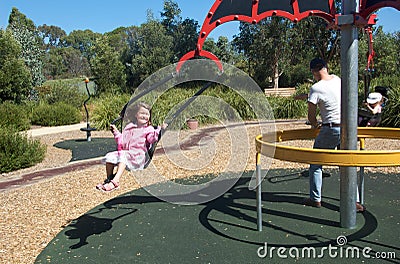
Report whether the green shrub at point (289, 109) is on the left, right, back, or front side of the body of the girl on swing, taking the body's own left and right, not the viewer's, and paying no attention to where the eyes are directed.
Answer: back

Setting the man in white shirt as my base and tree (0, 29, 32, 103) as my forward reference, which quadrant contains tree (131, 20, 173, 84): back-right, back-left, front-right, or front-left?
front-right

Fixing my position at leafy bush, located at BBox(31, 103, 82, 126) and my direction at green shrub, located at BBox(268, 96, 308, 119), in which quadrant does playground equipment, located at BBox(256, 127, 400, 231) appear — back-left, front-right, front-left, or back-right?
front-right

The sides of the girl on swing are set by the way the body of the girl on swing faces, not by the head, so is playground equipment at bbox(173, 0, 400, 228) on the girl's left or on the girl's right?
on the girl's left

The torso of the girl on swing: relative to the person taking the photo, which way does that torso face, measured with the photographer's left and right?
facing the viewer and to the left of the viewer

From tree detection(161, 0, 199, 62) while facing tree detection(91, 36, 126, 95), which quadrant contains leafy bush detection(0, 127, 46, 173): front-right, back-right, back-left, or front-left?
front-left

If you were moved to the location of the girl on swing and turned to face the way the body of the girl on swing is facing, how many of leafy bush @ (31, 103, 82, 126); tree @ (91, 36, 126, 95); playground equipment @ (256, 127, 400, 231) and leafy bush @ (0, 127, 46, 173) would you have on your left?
1

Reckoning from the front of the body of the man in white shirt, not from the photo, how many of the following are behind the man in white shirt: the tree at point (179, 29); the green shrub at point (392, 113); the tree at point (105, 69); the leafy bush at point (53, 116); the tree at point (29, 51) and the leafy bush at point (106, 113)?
0

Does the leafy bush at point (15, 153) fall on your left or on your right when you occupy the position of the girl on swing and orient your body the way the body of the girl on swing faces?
on your right

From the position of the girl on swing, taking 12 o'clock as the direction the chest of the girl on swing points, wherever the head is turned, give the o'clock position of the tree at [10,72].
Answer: The tree is roughly at 4 o'clock from the girl on swing.

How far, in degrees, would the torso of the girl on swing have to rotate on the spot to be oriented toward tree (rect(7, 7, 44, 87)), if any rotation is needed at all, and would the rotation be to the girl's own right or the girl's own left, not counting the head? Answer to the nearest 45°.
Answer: approximately 135° to the girl's own right
